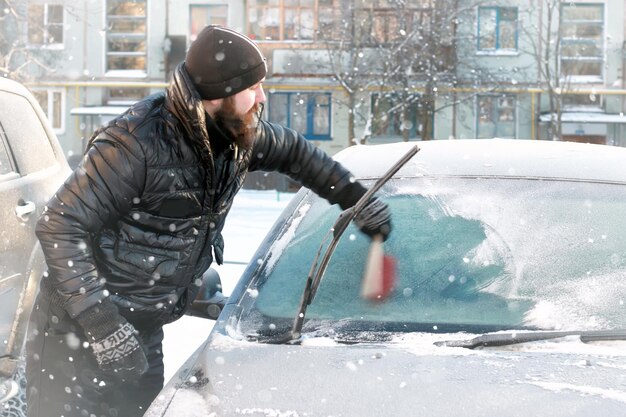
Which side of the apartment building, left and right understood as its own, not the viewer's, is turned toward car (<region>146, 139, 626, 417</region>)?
front

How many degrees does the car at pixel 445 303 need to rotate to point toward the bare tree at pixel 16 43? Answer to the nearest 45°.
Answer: approximately 180°

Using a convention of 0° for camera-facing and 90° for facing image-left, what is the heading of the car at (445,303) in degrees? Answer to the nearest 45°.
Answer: approximately 0°

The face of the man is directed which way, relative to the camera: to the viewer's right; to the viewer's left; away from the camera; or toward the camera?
to the viewer's right

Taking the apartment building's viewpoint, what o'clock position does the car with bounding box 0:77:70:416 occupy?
The car is roughly at 12 o'clock from the apartment building.

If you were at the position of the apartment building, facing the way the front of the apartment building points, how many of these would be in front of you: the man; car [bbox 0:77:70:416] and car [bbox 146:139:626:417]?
3

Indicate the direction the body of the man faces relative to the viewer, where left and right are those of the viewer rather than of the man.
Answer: facing the viewer and to the right of the viewer

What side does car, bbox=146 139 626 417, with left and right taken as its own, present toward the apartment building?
back

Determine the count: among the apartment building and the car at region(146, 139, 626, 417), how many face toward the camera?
2

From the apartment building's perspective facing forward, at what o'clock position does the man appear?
The man is roughly at 12 o'clock from the apartment building.
